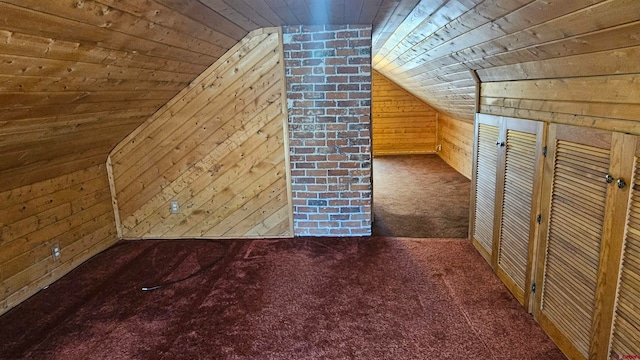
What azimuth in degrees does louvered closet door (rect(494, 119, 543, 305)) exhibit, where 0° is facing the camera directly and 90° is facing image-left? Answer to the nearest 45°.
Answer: approximately 45°

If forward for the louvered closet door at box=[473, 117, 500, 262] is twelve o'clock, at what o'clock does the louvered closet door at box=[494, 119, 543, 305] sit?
the louvered closet door at box=[494, 119, 543, 305] is roughly at 10 o'clock from the louvered closet door at box=[473, 117, 500, 262].

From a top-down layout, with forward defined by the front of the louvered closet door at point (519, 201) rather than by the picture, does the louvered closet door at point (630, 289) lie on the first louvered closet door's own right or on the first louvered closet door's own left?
on the first louvered closet door's own left

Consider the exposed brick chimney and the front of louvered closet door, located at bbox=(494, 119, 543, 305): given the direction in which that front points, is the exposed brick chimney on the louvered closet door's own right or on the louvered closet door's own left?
on the louvered closet door's own right

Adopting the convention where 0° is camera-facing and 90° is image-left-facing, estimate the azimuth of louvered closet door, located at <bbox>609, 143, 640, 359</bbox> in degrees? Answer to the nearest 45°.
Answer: approximately 45°

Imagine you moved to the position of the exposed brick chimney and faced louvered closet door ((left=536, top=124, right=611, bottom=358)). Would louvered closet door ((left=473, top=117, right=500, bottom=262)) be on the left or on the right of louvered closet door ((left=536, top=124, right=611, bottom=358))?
left

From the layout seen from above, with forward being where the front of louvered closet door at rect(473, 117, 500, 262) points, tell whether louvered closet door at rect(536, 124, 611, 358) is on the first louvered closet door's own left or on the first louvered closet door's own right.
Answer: on the first louvered closet door's own left

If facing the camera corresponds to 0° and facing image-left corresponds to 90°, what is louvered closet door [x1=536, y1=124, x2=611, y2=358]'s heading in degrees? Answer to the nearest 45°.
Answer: approximately 45°

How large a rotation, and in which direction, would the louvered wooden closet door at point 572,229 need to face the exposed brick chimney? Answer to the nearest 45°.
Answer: approximately 90° to its right

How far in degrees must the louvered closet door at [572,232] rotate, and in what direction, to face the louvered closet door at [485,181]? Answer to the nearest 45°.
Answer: approximately 90° to its right

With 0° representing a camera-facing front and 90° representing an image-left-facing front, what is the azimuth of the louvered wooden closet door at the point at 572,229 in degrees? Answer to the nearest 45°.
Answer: approximately 45°
